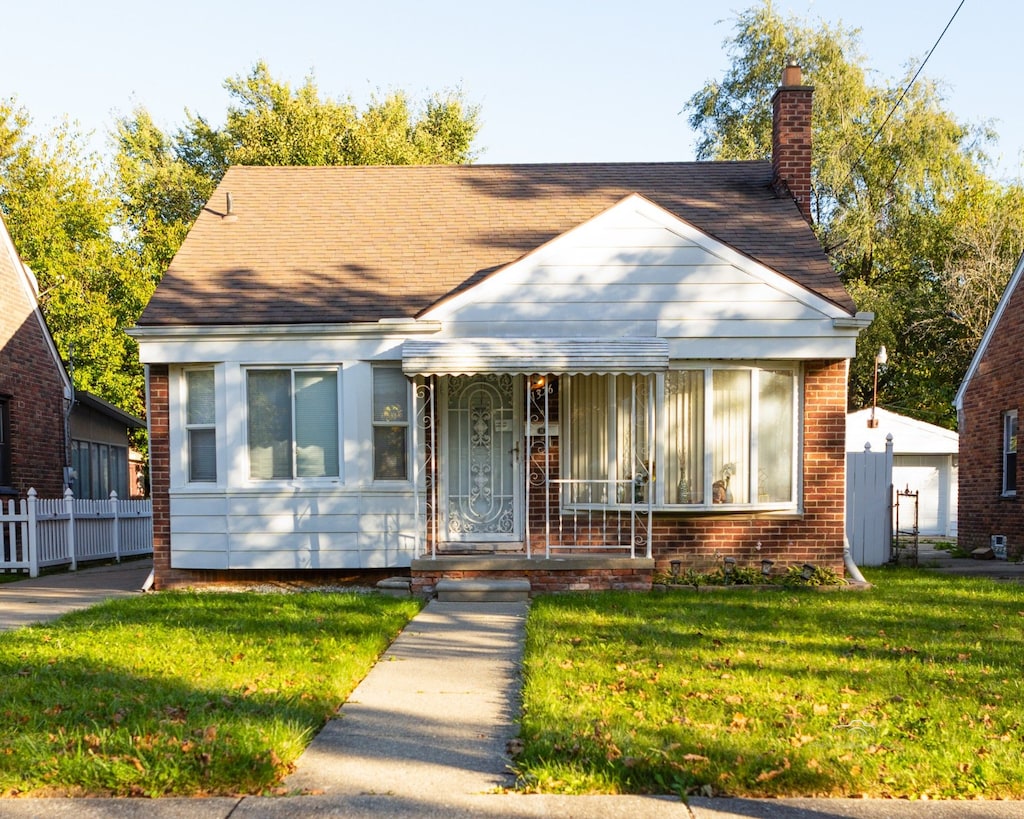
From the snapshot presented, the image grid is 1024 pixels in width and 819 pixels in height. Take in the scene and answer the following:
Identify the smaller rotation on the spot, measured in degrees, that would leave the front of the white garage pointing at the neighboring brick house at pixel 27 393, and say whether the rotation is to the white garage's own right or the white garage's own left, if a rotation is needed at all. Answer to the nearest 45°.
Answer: approximately 45° to the white garage's own right

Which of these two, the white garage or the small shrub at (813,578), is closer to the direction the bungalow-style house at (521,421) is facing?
the small shrub

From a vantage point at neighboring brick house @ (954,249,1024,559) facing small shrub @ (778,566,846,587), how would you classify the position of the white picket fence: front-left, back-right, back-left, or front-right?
front-right

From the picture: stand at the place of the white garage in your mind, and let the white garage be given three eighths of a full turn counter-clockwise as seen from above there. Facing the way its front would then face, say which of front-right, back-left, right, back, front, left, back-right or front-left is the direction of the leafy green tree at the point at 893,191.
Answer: front-left

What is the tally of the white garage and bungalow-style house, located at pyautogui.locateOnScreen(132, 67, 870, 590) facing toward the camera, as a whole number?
2

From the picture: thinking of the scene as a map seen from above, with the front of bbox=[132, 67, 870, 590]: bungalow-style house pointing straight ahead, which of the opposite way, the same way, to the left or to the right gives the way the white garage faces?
the same way

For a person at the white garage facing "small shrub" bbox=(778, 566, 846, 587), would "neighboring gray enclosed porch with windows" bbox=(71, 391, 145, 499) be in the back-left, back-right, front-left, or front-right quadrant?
front-right

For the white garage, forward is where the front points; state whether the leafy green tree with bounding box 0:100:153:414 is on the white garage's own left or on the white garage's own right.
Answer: on the white garage's own right

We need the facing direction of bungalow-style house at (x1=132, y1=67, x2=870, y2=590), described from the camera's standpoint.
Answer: facing the viewer

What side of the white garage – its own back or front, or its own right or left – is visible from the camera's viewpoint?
front
